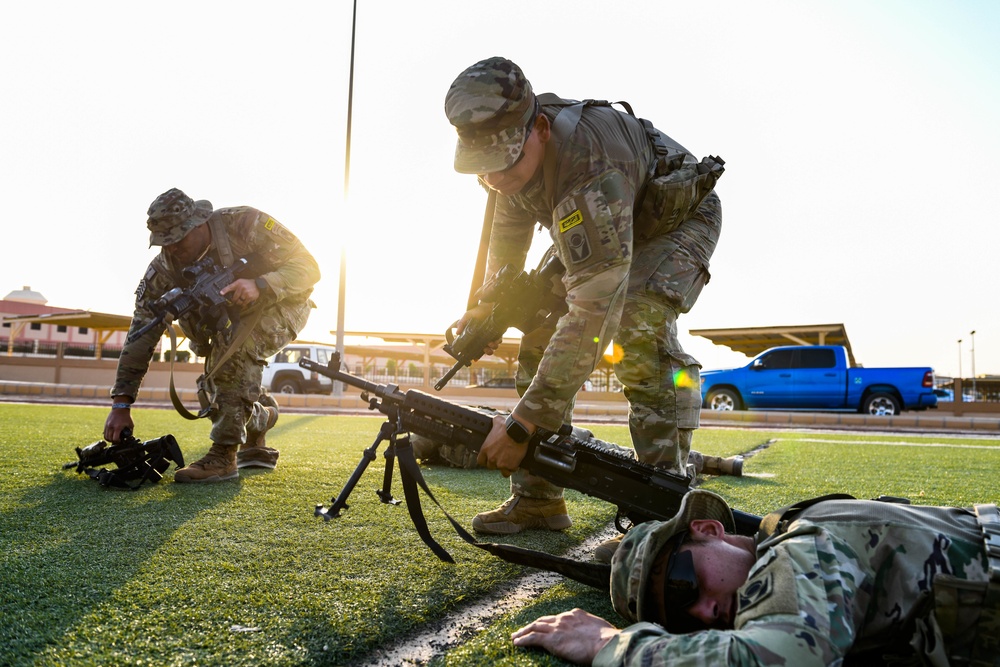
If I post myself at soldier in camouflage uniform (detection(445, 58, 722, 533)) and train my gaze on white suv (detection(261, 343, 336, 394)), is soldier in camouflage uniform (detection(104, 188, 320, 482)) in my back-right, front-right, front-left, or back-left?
front-left

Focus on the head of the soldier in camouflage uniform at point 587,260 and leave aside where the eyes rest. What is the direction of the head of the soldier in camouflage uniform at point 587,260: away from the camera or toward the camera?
toward the camera

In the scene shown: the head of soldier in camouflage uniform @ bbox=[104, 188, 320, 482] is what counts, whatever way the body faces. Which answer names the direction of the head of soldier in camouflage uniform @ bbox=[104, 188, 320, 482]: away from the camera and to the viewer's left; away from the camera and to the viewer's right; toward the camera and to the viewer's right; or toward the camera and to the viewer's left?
toward the camera and to the viewer's left

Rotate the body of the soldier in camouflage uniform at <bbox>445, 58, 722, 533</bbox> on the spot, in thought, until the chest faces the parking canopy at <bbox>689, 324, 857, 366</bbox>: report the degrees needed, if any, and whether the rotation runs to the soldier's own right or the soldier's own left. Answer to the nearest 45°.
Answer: approximately 90° to the soldier's own right

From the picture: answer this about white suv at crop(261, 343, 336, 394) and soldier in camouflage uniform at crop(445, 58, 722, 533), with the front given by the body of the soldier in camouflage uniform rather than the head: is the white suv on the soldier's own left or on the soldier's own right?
on the soldier's own right

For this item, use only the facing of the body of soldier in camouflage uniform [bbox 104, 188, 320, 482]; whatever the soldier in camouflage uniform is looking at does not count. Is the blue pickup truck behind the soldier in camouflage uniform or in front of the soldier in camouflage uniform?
behind

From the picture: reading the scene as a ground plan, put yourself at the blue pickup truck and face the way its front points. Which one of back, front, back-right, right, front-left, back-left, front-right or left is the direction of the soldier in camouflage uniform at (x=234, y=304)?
left

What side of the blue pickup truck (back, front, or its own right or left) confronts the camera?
left

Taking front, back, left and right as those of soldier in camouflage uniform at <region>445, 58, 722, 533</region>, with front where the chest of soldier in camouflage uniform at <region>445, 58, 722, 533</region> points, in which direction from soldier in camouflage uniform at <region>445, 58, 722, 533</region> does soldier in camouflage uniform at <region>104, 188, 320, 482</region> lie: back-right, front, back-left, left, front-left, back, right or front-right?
front-right
